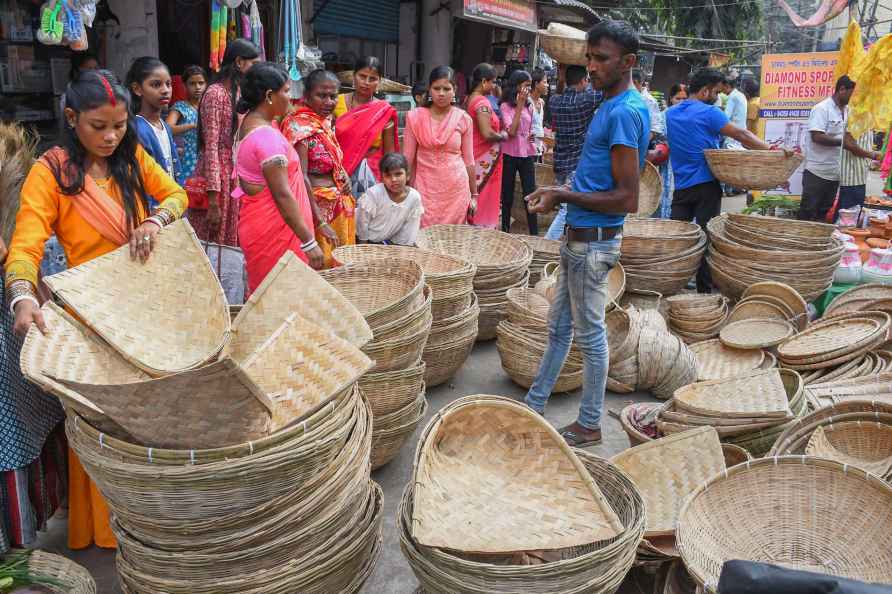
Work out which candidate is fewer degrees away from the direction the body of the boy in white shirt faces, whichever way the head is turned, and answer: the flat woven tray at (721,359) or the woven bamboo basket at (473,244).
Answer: the flat woven tray

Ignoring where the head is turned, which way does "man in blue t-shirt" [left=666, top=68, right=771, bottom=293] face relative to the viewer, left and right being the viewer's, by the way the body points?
facing away from the viewer and to the right of the viewer

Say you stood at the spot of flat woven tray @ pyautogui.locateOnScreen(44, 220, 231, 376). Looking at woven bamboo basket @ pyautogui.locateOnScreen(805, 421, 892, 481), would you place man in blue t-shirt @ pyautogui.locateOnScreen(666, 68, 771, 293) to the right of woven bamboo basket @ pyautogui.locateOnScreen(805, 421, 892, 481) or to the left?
left

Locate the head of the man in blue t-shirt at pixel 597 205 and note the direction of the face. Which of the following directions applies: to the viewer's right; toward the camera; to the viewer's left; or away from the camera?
to the viewer's left

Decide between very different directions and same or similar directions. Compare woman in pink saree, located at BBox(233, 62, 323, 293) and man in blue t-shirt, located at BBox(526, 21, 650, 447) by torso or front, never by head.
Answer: very different directions

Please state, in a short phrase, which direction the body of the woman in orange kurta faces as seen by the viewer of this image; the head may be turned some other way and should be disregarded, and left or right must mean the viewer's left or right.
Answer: facing the viewer and to the right of the viewer

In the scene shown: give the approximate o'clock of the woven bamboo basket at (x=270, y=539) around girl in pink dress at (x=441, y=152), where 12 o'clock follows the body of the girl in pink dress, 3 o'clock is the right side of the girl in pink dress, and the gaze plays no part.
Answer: The woven bamboo basket is roughly at 12 o'clock from the girl in pink dress.

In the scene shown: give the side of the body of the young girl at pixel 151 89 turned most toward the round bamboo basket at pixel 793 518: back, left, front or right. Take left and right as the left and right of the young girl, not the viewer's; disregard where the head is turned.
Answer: front

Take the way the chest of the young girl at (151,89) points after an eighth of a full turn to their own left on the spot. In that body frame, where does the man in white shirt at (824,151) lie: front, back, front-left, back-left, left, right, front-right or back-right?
front

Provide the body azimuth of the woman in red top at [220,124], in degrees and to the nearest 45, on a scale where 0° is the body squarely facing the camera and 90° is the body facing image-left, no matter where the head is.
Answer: approximately 270°

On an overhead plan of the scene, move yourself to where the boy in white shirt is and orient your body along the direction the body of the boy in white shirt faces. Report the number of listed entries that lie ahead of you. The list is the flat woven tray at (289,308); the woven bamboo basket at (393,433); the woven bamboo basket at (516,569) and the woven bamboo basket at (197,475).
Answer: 4
